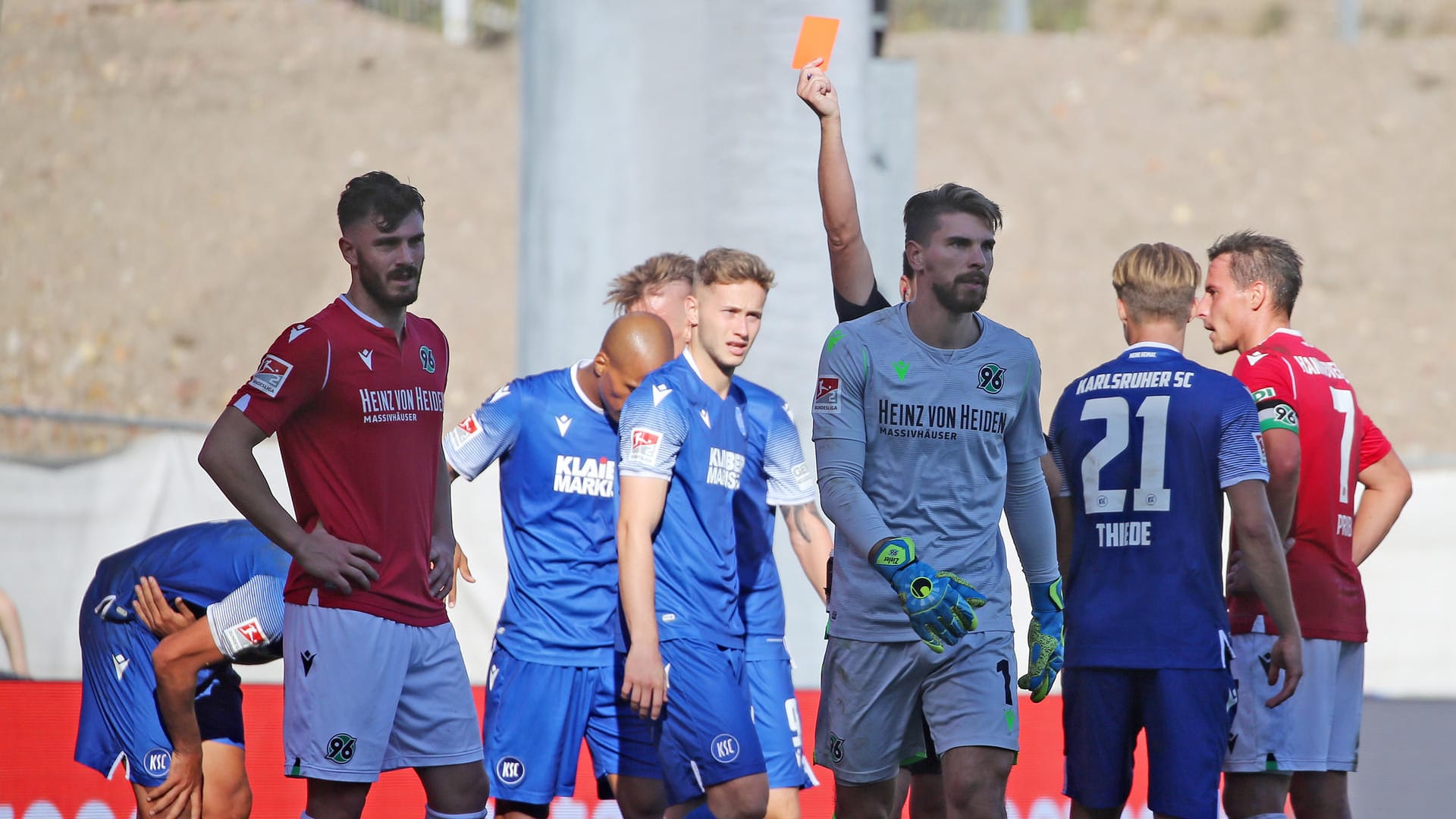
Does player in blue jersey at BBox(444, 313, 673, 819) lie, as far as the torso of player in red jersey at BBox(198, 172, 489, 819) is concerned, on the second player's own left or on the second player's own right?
on the second player's own left

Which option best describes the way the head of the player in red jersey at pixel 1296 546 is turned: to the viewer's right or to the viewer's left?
to the viewer's left

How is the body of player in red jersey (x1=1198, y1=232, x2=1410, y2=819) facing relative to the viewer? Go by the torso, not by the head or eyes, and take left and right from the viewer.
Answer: facing away from the viewer and to the left of the viewer

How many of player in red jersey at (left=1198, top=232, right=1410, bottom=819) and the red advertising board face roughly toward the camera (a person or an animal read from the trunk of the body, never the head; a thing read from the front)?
1

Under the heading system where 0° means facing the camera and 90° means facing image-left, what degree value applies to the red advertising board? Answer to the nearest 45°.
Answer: approximately 0°

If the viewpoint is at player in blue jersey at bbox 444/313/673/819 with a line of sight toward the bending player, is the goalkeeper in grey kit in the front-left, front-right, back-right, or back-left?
back-left

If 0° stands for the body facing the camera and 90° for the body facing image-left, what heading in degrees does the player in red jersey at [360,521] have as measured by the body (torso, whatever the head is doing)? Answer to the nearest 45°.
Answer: approximately 315°
